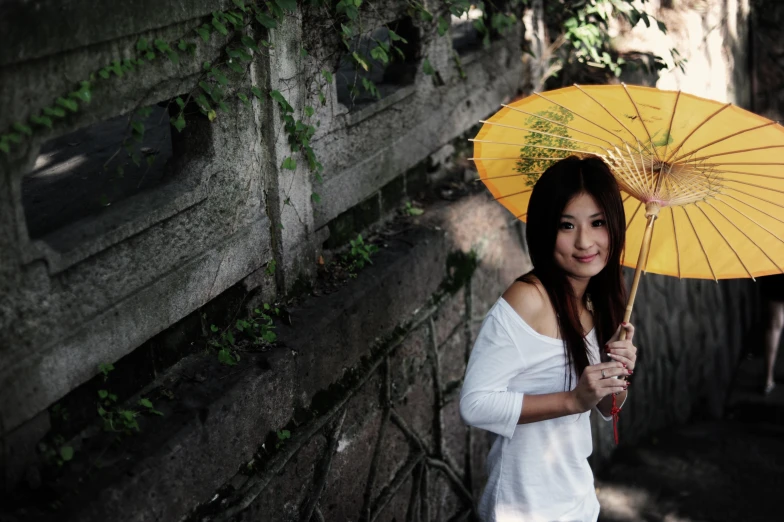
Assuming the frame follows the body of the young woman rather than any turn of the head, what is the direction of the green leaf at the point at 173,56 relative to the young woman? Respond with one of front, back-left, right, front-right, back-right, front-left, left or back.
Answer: back-right

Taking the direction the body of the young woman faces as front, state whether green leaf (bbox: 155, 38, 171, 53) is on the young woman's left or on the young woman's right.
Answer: on the young woman's right

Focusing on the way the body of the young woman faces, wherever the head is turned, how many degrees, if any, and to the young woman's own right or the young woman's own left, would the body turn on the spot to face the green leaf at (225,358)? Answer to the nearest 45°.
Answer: approximately 135° to the young woman's own right

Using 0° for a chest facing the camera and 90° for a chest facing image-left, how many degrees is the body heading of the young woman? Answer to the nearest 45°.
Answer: approximately 315°
